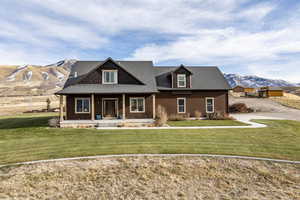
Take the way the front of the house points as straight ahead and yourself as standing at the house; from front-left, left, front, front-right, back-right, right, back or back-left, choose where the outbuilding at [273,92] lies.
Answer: back-left

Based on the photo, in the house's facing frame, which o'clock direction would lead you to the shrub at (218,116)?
The shrub is roughly at 9 o'clock from the house.

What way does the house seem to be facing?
toward the camera

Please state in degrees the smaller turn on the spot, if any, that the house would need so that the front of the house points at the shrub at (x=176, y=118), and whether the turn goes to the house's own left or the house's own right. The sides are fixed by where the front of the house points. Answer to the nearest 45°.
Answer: approximately 90° to the house's own left

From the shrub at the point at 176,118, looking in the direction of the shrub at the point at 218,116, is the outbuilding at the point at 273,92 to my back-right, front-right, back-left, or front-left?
front-left

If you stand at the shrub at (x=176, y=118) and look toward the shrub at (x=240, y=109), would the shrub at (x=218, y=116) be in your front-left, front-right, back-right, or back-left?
front-right

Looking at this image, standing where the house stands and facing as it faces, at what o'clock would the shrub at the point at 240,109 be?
The shrub is roughly at 8 o'clock from the house.
